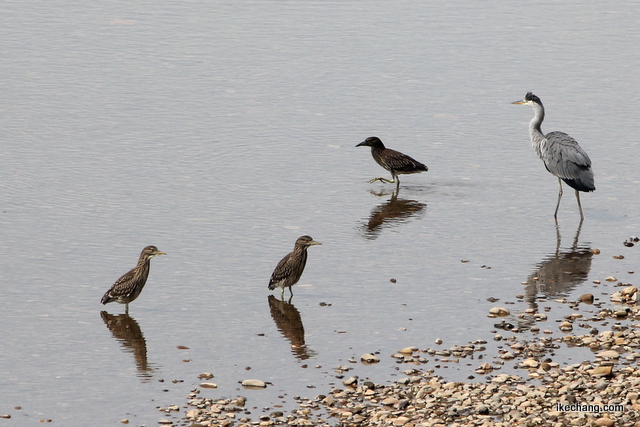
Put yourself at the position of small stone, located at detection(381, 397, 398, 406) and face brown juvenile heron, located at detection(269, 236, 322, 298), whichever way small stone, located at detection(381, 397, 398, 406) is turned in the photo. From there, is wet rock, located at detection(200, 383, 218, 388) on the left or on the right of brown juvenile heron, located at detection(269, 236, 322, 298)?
left

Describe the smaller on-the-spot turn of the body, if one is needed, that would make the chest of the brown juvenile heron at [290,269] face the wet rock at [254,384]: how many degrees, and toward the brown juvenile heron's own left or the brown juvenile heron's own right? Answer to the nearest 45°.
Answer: approximately 90° to the brown juvenile heron's own right

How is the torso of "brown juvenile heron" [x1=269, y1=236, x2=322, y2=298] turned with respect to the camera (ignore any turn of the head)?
to the viewer's right

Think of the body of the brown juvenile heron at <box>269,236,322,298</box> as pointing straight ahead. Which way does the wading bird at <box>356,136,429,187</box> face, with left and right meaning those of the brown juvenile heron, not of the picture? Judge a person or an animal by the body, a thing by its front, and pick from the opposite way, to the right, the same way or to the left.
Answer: the opposite way

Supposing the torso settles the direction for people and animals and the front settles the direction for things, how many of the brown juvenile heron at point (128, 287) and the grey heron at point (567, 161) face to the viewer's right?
1

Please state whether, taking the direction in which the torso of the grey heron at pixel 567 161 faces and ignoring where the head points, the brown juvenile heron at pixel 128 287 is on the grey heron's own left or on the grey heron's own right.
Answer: on the grey heron's own left

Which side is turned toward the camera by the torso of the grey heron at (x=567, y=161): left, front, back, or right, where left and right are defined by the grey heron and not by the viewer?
left

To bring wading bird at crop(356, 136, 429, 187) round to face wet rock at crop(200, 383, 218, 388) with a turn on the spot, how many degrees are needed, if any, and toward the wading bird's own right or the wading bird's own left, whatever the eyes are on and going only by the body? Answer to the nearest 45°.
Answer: approximately 90° to the wading bird's own left

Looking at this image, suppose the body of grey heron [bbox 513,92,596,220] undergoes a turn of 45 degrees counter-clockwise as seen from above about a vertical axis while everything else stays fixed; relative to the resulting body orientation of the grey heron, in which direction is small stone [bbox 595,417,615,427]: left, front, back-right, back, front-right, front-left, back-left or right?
front-left

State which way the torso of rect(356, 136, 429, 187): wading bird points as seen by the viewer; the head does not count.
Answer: to the viewer's left

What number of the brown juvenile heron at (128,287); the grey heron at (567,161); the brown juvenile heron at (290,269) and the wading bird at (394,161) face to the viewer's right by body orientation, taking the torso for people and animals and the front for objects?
2

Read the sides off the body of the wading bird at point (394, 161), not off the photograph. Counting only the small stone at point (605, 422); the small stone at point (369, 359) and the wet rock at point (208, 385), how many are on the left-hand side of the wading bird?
3

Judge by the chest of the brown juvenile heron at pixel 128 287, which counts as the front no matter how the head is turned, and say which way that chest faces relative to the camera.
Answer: to the viewer's right
